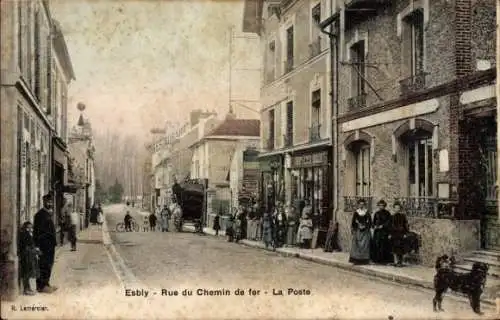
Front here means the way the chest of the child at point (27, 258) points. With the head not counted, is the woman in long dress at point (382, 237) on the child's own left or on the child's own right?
on the child's own left

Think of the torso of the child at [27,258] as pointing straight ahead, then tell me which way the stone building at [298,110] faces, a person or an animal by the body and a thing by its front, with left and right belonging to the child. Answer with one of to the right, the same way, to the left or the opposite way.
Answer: to the right

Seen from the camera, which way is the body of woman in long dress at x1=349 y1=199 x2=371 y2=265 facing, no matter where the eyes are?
toward the camera

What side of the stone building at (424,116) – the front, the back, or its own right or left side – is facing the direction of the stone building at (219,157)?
right

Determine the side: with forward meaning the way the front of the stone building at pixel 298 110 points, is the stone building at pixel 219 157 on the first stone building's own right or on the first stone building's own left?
on the first stone building's own right

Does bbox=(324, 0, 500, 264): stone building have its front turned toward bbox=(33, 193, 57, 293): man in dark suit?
yes

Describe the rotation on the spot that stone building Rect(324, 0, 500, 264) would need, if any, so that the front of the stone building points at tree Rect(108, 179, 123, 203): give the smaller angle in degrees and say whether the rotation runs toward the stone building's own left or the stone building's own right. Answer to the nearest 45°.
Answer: approximately 45° to the stone building's own right

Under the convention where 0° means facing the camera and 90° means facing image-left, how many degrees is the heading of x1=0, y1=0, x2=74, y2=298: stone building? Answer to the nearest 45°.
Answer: approximately 270°

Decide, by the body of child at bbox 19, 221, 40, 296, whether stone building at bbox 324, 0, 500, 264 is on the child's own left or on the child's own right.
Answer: on the child's own left

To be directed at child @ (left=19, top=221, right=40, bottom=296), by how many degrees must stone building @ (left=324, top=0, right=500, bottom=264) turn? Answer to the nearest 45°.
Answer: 0° — it already faces them

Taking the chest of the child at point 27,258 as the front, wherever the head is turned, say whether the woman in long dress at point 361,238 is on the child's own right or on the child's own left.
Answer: on the child's own left
